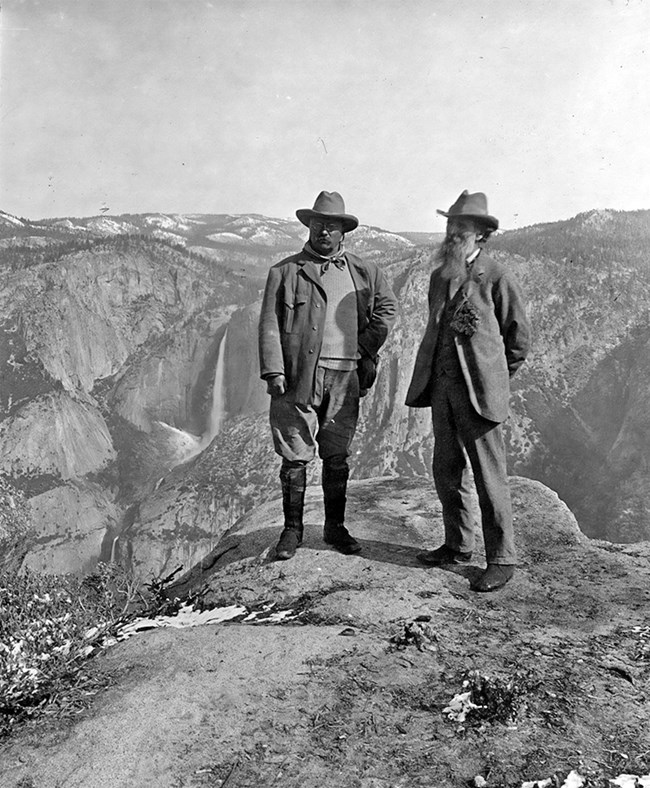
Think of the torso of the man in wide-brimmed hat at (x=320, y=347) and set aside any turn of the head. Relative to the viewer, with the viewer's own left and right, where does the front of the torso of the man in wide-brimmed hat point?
facing the viewer

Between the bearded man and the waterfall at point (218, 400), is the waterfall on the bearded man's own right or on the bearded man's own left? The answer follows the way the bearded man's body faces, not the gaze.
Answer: on the bearded man's own right

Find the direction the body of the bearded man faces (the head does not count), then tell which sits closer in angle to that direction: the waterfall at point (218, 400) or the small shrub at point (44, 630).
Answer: the small shrub

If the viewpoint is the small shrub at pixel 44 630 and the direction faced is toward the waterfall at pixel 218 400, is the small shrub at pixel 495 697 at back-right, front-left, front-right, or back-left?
back-right

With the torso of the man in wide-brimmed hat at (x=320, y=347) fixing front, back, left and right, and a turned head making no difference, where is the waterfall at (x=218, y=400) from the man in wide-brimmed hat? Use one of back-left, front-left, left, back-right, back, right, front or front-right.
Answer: back

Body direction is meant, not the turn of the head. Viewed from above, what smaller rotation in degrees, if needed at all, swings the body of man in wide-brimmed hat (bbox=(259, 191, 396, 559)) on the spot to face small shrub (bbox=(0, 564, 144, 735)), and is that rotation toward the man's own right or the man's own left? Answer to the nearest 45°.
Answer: approximately 45° to the man's own right

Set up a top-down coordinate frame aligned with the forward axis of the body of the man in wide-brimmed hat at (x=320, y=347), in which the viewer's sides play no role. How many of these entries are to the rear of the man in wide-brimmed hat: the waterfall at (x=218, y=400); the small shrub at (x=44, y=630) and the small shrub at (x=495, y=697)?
1

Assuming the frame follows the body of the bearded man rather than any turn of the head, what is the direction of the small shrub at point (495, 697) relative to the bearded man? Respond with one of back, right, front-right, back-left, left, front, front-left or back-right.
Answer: front-left

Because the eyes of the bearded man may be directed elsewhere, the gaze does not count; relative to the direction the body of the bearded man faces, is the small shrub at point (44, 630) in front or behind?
in front

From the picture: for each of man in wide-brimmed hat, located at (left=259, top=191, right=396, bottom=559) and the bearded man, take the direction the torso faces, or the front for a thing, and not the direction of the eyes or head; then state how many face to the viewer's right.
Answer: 0

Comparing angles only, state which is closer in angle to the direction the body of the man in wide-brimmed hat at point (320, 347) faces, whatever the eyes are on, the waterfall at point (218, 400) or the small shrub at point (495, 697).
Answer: the small shrub

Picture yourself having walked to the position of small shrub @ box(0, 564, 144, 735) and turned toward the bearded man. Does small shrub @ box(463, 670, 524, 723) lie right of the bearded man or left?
right
